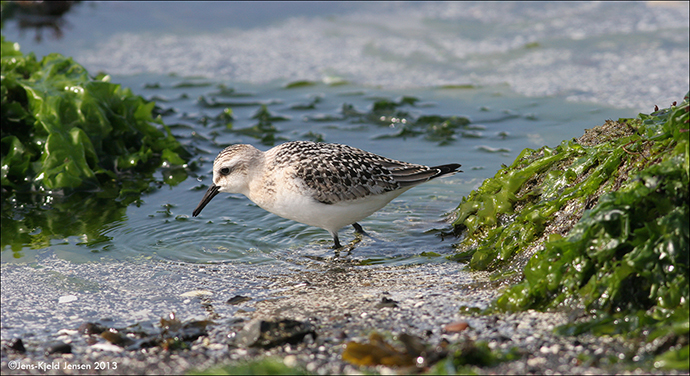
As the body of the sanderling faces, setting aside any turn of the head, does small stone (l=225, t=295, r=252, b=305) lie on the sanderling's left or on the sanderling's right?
on the sanderling's left

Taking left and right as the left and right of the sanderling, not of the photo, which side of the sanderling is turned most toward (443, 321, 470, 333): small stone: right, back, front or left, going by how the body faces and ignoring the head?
left

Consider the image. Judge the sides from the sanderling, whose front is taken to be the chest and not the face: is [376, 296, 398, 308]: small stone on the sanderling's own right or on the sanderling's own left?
on the sanderling's own left

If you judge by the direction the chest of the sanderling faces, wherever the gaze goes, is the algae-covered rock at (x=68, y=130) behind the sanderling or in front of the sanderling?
in front

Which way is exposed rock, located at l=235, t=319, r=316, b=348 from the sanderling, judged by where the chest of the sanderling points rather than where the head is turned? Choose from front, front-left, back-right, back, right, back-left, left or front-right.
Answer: left

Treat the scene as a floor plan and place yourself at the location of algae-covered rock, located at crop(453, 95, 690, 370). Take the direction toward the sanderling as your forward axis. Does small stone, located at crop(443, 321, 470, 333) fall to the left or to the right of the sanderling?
left

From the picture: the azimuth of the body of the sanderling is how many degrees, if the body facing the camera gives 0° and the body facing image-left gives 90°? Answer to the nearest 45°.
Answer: approximately 90°
